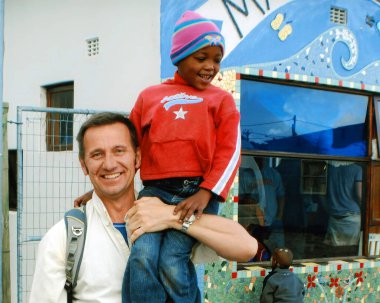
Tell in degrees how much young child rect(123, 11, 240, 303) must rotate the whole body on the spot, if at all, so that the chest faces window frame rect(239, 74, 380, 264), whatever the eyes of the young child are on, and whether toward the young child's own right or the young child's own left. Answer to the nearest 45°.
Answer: approximately 135° to the young child's own left

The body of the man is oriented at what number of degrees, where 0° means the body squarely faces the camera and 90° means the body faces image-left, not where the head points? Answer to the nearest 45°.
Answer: approximately 0°

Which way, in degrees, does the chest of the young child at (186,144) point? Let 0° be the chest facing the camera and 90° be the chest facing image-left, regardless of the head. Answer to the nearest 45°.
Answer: approximately 0°

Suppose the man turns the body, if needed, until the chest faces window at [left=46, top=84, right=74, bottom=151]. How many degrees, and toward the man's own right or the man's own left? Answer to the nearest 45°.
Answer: approximately 180°

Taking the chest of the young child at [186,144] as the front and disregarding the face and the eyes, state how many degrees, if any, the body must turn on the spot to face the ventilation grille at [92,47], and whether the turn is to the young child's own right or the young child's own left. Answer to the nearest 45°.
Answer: approximately 180°

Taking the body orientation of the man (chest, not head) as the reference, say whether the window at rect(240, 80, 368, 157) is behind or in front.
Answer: behind

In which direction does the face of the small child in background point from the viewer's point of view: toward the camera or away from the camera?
away from the camera

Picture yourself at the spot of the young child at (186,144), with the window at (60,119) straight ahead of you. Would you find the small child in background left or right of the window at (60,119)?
right

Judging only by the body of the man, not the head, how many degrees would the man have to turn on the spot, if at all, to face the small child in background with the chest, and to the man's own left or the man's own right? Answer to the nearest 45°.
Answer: approximately 135° to the man's own left

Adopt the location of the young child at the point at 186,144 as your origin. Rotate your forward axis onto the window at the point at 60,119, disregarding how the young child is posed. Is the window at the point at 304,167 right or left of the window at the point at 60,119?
right

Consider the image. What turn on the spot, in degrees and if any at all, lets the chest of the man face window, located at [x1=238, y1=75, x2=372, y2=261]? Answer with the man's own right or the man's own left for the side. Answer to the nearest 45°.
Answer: approximately 135° to the man's own left

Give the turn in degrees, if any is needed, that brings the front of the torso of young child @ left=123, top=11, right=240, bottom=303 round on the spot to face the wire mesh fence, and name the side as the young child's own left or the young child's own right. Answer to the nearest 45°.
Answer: approximately 135° to the young child's own right

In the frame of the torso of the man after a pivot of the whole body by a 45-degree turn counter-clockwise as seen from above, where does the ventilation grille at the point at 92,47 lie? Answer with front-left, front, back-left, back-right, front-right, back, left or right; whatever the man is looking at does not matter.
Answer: back-left
